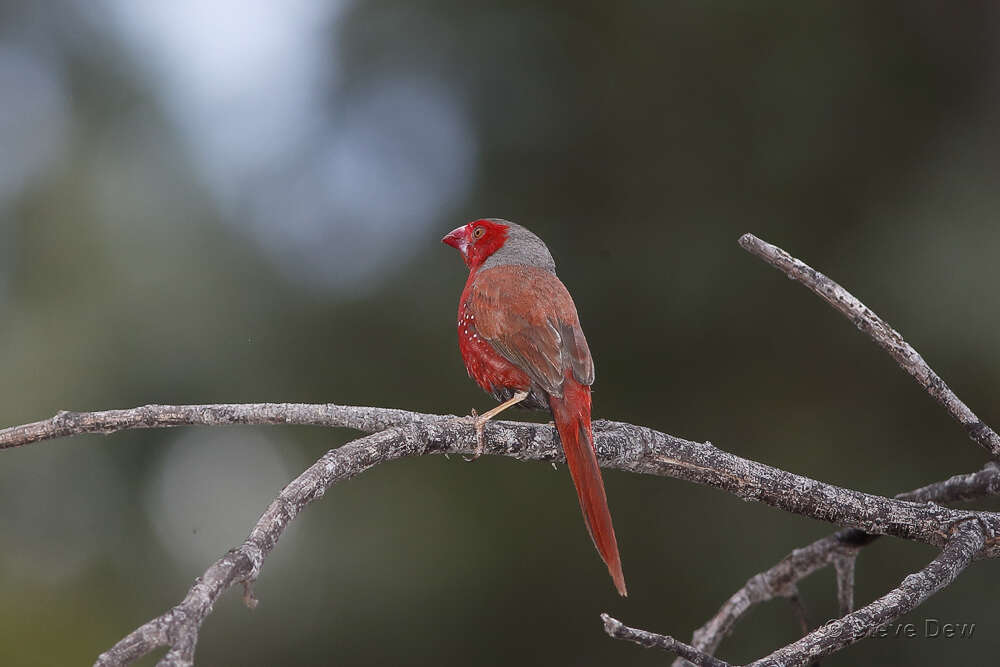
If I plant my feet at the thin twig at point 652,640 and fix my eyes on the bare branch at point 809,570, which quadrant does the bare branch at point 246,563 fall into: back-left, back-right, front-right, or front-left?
back-left

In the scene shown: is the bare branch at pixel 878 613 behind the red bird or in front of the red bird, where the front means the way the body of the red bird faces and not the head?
behind

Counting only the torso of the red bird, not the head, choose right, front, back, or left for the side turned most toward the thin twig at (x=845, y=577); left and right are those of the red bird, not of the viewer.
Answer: right

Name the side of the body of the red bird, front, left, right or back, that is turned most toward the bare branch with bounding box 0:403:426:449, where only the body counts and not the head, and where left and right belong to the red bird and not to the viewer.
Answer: left

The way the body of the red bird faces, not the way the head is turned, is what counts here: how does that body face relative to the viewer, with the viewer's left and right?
facing away from the viewer and to the left of the viewer
